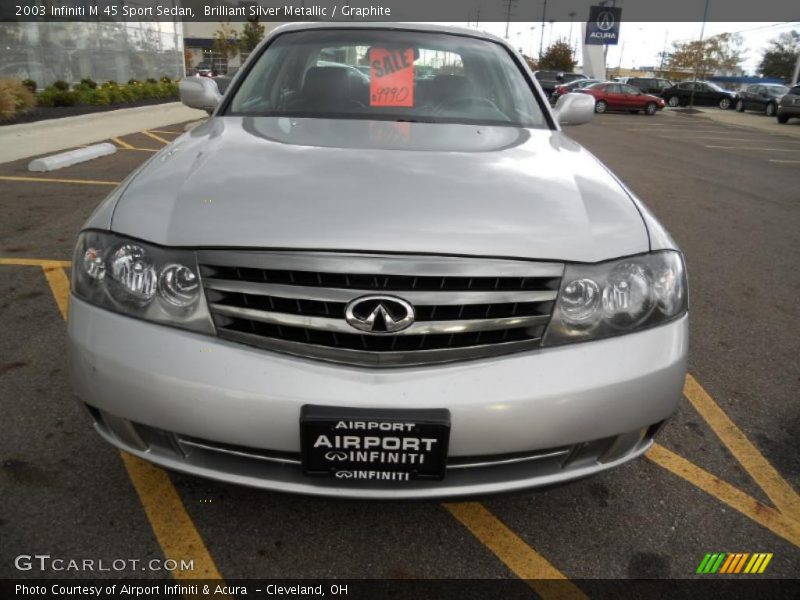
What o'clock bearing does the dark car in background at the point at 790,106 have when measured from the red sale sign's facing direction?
The dark car in background is roughly at 7 o'clock from the red sale sign.

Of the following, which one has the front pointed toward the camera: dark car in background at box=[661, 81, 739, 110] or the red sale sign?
the red sale sign

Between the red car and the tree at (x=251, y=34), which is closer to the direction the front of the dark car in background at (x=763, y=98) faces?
the red car

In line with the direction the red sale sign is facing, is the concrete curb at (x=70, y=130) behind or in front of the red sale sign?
behind

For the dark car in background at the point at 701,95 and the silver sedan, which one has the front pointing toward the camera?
the silver sedan

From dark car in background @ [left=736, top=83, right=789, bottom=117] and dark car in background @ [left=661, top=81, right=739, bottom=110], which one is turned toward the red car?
dark car in background @ [left=736, top=83, right=789, bottom=117]

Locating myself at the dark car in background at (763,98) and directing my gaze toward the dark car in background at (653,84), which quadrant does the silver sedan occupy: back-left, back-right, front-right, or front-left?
back-left

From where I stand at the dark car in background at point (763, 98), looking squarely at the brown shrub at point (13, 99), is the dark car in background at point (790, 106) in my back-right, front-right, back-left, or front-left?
front-left

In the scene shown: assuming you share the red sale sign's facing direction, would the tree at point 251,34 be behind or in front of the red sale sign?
behind

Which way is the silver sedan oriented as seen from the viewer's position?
toward the camera

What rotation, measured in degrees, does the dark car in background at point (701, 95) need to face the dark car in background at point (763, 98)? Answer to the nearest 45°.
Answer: approximately 45° to its right

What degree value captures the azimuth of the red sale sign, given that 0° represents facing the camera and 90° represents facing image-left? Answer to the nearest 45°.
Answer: approximately 0°

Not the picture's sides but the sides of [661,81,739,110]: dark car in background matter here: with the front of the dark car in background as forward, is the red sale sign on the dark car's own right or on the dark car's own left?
on the dark car's own right
